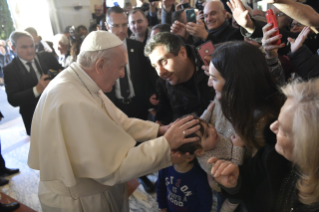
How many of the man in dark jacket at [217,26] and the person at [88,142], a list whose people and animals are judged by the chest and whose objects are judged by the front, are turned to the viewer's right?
1

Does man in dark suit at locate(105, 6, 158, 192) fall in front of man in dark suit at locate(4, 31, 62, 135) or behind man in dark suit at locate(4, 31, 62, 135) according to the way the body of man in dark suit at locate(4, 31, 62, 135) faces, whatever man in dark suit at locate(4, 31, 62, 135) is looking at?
in front

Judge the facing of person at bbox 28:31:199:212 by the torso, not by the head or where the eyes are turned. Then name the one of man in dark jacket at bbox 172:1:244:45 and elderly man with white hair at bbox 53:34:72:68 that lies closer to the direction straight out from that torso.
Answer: the man in dark jacket

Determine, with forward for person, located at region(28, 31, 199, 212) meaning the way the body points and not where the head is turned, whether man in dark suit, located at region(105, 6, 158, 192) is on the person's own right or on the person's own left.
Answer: on the person's own left

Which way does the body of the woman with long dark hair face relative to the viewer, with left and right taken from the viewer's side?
facing to the left of the viewer

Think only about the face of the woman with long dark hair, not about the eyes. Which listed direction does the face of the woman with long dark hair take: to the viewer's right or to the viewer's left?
to the viewer's left

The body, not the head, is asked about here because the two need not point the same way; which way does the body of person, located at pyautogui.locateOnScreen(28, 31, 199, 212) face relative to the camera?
to the viewer's right

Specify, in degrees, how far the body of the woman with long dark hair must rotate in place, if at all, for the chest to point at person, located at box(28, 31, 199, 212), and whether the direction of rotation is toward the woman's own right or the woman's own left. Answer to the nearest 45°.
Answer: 0° — they already face them
